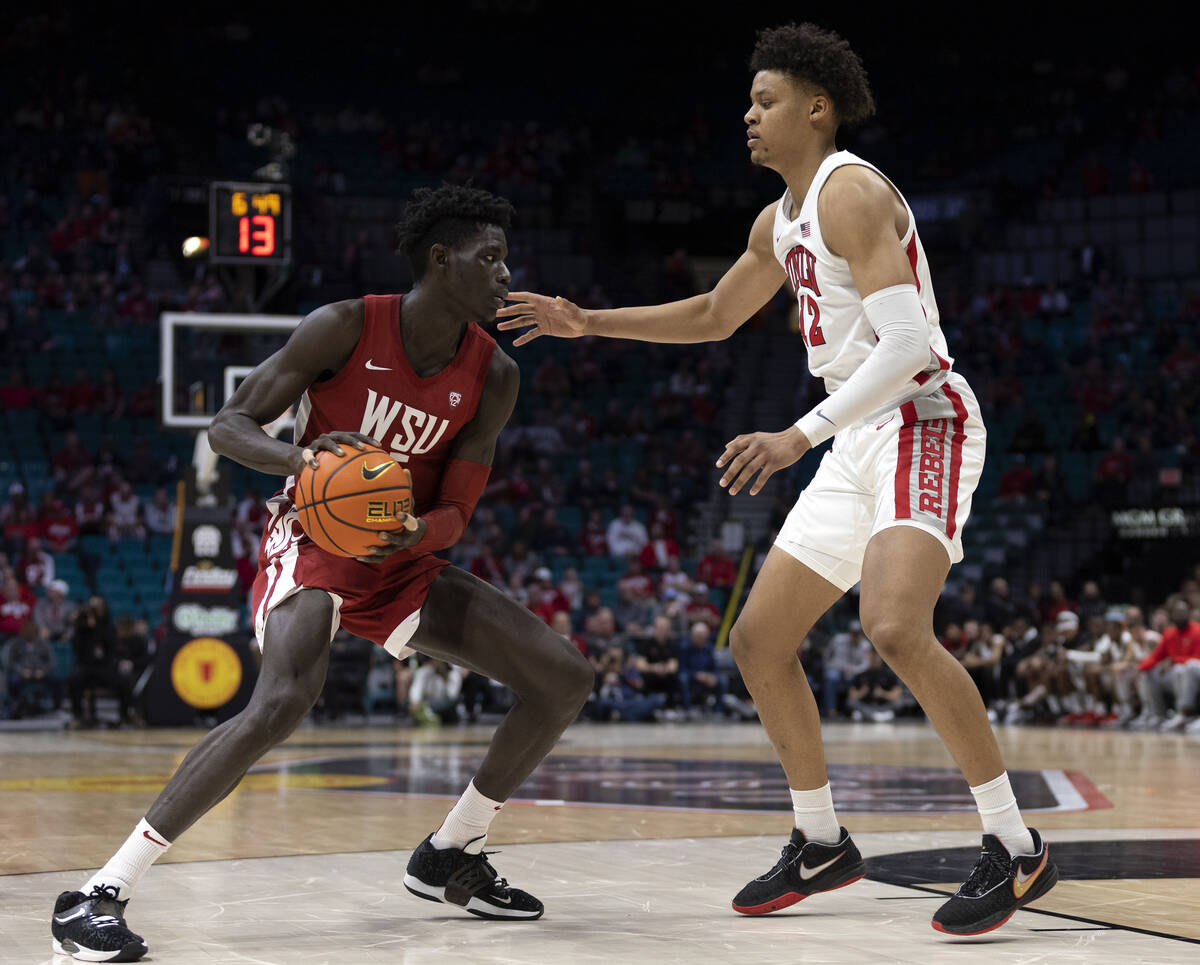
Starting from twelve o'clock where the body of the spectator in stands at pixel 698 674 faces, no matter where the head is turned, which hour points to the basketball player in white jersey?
The basketball player in white jersey is roughly at 12 o'clock from the spectator in stands.

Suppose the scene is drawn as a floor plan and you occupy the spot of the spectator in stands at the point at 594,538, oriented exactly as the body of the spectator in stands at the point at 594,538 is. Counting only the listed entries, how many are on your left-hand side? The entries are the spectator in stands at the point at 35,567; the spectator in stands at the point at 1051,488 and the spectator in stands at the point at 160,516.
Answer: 1

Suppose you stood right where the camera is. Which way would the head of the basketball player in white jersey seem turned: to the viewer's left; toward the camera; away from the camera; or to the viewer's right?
to the viewer's left

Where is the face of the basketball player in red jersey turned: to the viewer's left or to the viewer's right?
to the viewer's right

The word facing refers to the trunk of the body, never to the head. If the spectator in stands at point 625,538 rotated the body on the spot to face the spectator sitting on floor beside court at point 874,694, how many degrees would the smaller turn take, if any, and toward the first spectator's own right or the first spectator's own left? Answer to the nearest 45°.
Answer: approximately 45° to the first spectator's own left

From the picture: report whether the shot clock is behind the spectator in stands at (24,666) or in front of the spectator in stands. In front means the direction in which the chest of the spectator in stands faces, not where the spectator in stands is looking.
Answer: in front

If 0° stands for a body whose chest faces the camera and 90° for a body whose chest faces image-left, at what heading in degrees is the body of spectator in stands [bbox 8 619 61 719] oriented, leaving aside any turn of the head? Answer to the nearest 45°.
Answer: approximately 0°

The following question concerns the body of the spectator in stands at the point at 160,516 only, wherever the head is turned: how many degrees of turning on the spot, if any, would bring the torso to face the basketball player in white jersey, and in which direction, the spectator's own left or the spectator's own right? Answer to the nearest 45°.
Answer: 0° — they already face them

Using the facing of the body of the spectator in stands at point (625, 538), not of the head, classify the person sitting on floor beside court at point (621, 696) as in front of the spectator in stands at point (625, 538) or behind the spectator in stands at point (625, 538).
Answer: in front

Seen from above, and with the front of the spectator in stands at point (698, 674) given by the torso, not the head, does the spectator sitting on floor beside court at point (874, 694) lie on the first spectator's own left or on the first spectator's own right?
on the first spectator's own left
